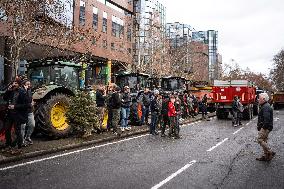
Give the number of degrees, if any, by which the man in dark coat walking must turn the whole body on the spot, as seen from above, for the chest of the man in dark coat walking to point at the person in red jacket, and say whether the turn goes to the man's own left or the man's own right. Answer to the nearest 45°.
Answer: approximately 45° to the man's own right

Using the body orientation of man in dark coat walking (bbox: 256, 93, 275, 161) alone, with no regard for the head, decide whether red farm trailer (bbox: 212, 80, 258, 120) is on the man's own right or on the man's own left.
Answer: on the man's own right

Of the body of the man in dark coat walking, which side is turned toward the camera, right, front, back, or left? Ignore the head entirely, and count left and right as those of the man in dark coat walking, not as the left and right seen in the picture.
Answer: left

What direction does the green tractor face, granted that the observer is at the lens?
facing away from the viewer and to the right of the viewer
